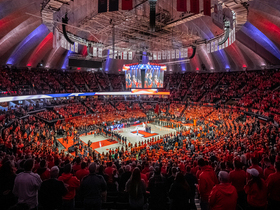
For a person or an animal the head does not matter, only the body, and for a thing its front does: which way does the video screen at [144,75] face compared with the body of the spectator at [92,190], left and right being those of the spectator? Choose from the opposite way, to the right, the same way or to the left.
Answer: the opposite way

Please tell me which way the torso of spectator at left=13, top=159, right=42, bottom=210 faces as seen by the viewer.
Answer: away from the camera

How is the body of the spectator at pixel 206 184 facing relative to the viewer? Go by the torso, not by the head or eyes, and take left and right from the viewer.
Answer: facing away from the viewer and to the left of the viewer

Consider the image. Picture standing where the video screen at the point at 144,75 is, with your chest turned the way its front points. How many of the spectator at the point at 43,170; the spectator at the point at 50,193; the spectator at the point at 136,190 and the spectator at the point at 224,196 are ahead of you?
4

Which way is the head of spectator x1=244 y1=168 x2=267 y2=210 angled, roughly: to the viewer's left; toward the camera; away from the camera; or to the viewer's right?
away from the camera

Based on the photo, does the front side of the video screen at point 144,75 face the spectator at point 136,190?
yes

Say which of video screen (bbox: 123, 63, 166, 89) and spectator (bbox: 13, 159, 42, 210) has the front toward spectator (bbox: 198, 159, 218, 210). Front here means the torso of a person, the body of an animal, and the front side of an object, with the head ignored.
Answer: the video screen

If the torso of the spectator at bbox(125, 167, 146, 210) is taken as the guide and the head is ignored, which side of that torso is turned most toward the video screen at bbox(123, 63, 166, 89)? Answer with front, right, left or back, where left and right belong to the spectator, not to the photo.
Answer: front

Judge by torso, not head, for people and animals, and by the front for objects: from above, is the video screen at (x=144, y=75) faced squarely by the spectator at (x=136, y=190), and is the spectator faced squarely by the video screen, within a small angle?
yes

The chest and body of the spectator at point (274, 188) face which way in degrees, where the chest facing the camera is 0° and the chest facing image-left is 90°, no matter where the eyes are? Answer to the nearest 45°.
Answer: approximately 180°

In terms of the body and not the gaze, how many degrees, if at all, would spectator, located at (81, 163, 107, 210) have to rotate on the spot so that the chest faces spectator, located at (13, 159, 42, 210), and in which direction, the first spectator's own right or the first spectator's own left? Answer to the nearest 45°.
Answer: approximately 90° to the first spectator's own left

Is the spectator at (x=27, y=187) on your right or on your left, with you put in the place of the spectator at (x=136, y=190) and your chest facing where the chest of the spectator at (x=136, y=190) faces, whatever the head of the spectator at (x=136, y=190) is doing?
on your left

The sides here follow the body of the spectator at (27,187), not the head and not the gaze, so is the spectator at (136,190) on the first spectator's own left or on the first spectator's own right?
on the first spectator's own right

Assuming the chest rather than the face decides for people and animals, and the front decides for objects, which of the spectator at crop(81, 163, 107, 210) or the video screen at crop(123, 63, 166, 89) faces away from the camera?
the spectator
